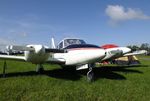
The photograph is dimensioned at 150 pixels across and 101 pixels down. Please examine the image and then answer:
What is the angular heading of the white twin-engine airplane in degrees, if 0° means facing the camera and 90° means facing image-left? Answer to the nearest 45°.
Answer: approximately 315°
